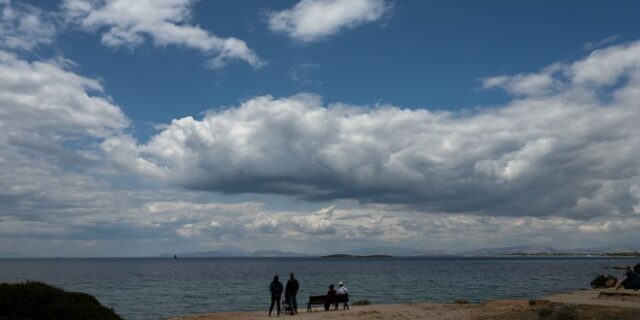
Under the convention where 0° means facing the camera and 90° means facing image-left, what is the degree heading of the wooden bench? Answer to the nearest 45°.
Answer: approximately 180°
